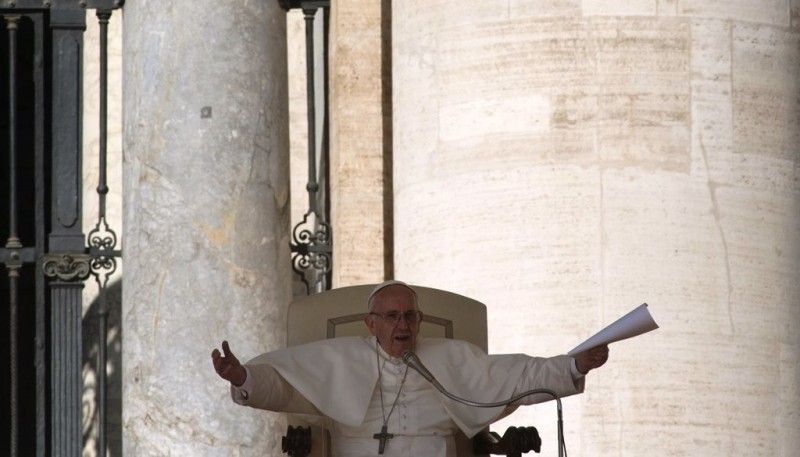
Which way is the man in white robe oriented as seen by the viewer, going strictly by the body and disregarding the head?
toward the camera

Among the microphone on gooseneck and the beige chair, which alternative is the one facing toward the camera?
the beige chair

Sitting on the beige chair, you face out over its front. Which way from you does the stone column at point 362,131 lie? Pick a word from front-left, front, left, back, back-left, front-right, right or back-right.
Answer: back

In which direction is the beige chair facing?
toward the camera

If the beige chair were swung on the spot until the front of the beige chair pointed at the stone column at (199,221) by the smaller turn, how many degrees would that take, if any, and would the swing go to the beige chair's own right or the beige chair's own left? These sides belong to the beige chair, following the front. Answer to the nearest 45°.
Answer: approximately 135° to the beige chair's own right

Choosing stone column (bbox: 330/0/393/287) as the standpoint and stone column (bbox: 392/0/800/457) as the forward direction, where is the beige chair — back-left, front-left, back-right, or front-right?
front-right

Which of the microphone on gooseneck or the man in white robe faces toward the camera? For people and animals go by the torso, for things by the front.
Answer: the man in white robe

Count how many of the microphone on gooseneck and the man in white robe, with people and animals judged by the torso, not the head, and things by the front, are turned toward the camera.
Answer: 1

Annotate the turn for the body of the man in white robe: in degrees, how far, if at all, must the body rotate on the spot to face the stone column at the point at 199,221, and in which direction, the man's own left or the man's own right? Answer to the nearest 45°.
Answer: approximately 135° to the man's own right
